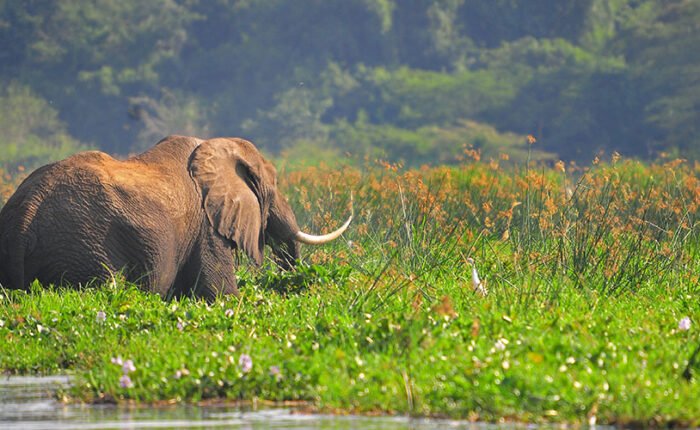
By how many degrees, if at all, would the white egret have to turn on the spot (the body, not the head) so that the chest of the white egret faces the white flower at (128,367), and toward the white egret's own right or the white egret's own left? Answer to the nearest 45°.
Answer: approximately 45° to the white egret's own left

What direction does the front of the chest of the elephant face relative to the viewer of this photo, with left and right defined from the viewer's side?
facing away from the viewer and to the right of the viewer

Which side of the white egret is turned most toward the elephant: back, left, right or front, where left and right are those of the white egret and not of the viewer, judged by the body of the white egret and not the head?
front

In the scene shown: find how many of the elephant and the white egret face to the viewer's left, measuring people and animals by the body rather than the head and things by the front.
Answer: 1

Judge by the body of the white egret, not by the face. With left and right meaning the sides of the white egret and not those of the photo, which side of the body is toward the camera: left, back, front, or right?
left

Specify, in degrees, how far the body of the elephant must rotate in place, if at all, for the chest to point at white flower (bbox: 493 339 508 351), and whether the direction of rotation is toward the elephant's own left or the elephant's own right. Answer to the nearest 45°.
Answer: approximately 90° to the elephant's own right

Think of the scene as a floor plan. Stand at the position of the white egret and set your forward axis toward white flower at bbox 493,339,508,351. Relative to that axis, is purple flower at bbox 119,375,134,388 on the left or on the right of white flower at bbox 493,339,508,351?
right
